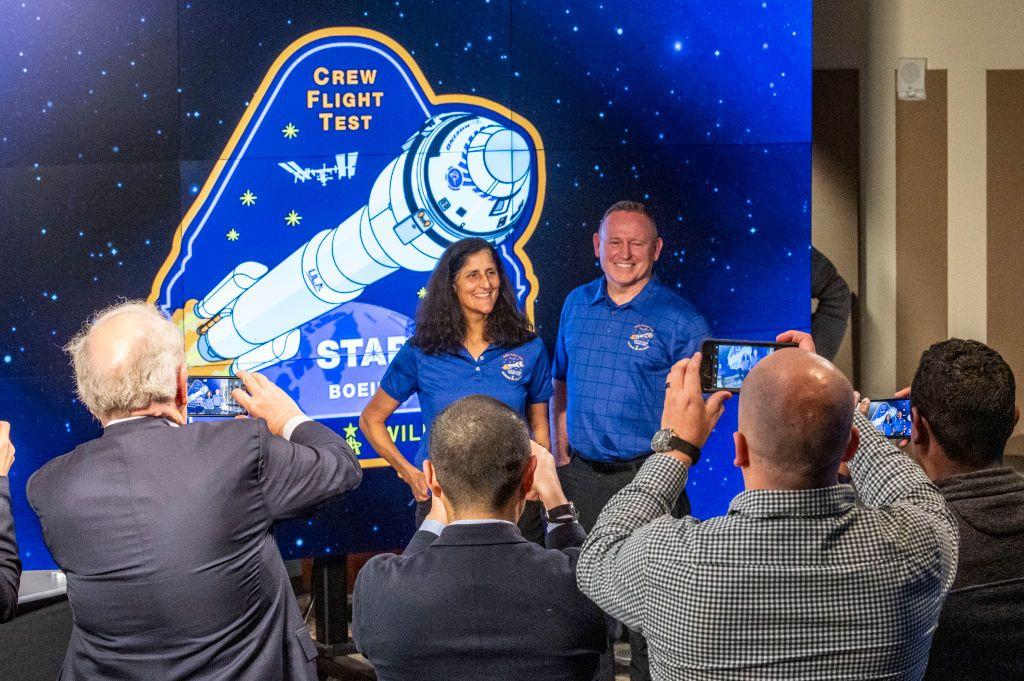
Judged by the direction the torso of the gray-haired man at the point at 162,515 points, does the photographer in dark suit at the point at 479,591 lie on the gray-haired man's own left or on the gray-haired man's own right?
on the gray-haired man's own right

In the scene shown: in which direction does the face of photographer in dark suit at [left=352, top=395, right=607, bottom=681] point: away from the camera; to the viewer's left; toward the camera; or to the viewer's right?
away from the camera

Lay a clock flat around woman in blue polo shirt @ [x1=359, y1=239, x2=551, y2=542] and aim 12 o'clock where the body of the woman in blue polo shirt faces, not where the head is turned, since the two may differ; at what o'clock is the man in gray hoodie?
The man in gray hoodie is roughly at 11 o'clock from the woman in blue polo shirt.

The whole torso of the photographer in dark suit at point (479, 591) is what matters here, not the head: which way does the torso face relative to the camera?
away from the camera

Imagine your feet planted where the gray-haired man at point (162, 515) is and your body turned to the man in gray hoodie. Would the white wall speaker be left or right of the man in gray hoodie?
left

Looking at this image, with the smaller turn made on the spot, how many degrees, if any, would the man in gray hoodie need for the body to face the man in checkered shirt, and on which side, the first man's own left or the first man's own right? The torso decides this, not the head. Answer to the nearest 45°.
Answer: approximately 90° to the first man's own left

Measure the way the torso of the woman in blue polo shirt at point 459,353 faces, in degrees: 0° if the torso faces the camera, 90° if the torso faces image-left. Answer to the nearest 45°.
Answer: approximately 0°

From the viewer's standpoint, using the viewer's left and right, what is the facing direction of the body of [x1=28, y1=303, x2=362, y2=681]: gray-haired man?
facing away from the viewer and to the right of the viewer

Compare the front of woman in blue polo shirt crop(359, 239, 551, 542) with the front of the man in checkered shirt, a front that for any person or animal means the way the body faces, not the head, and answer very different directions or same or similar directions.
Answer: very different directions

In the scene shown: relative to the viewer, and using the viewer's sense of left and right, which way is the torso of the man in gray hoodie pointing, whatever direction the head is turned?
facing away from the viewer and to the left of the viewer

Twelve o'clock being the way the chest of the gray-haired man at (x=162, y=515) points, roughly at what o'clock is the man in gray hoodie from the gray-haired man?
The man in gray hoodie is roughly at 2 o'clock from the gray-haired man.

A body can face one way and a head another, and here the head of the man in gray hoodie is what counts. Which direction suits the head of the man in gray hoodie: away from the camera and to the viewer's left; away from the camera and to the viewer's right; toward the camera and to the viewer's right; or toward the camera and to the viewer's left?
away from the camera and to the viewer's left

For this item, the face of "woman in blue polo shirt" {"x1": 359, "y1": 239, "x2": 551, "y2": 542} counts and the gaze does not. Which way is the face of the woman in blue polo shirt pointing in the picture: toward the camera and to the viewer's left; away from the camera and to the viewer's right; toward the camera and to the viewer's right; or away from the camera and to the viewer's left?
toward the camera and to the viewer's right

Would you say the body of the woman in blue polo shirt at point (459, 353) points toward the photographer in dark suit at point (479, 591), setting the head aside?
yes

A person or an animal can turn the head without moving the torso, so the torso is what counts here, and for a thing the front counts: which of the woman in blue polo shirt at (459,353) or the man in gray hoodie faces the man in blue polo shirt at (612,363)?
the man in gray hoodie

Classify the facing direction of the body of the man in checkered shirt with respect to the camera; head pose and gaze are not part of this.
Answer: away from the camera
